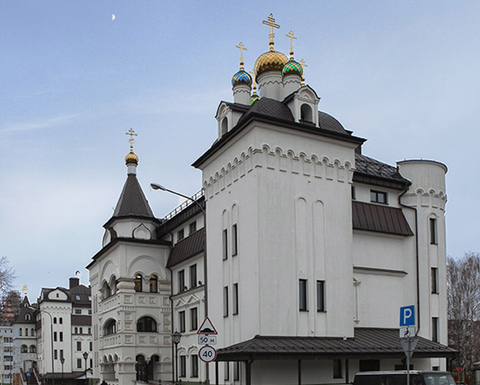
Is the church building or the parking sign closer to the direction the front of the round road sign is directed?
the parking sign

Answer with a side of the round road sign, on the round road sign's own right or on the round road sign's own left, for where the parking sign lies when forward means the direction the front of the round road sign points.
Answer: on the round road sign's own left

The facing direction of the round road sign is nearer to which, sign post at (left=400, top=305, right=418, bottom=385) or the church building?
the sign post

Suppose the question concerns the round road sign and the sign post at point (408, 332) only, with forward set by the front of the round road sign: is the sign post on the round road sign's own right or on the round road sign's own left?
on the round road sign's own left

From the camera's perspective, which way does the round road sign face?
toward the camera

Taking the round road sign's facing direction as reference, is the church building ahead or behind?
behind
